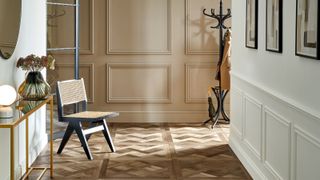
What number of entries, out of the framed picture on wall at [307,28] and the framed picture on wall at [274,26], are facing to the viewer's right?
0

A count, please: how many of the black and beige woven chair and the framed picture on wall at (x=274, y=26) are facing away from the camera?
0

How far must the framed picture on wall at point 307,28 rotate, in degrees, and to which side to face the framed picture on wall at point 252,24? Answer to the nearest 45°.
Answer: approximately 135° to its right

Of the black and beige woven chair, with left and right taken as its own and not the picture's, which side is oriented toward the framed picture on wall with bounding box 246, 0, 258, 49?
front

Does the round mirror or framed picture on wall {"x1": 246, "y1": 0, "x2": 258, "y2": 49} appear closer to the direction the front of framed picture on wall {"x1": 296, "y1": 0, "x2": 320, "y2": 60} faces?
the round mirror
